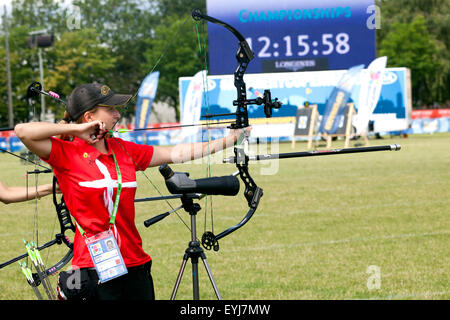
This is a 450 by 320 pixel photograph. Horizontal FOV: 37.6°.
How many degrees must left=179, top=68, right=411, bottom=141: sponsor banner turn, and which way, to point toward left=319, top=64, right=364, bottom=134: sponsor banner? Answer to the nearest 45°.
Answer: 0° — it already faces it

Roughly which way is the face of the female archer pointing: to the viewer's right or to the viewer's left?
to the viewer's right

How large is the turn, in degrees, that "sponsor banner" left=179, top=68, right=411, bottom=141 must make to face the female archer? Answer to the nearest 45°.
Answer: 0° — it already faces them

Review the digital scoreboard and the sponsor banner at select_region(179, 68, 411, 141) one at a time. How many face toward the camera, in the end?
2

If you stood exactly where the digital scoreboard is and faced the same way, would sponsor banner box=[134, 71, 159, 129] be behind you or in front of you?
in front

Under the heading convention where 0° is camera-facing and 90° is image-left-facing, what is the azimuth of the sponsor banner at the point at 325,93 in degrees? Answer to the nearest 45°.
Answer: approximately 0°

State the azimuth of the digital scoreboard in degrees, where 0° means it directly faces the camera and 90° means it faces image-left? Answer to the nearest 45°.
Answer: approximately 0°
